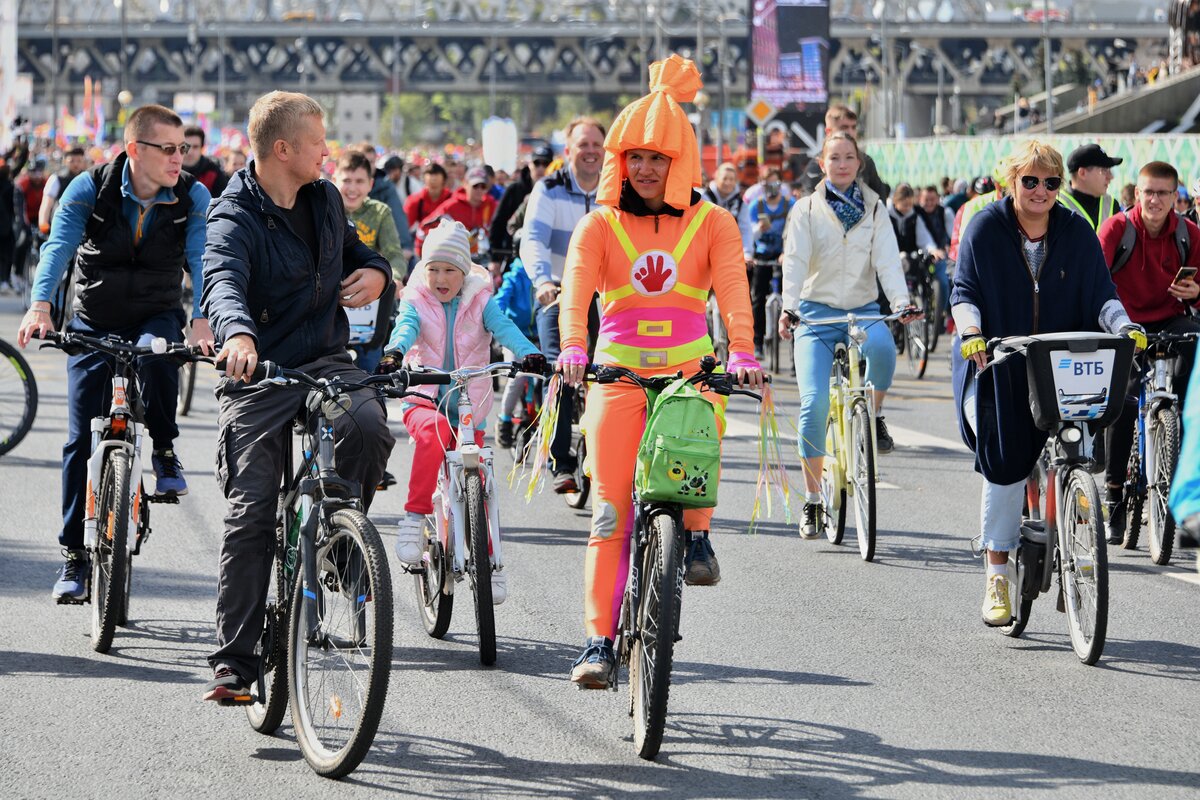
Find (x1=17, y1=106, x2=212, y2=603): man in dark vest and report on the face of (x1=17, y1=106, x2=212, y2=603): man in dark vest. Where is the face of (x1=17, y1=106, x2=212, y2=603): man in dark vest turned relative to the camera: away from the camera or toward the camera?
toward the camera

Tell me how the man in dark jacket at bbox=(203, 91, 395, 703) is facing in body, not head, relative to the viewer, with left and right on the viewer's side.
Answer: facing the viewer and to the right of the viewer

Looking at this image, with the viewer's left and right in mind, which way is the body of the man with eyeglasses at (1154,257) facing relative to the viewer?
facing the viewer

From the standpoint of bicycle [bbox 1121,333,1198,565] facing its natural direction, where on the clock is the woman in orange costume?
The woman in orange costume is roughly at 1 o'clock from the bicycle.

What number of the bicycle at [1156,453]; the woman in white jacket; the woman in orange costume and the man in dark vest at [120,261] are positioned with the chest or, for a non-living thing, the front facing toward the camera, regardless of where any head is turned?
4

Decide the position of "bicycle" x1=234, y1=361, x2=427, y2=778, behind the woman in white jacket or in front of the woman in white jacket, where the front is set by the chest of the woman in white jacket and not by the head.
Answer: in front

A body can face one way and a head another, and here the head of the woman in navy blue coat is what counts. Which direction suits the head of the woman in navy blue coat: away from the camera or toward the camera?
toward the camera

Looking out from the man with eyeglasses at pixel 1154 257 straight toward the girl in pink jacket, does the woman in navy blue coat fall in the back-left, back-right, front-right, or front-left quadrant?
front-left

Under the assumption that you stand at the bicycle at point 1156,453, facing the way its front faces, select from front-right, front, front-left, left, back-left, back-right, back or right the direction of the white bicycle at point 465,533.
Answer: front-right

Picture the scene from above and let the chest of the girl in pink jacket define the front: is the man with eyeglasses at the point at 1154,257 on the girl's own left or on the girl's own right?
on the girl's own left

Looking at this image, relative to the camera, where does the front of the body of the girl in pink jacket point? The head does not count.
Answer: toward the camera

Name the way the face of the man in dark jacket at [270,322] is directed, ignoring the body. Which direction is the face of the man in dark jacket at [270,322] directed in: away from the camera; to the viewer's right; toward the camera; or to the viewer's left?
to the viewer's right

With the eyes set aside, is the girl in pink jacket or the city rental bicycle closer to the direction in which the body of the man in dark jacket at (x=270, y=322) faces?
the city rental bicycle

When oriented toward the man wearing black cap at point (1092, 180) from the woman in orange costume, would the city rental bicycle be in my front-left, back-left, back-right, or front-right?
front-right

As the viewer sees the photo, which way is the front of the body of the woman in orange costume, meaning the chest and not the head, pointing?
toward the camera
